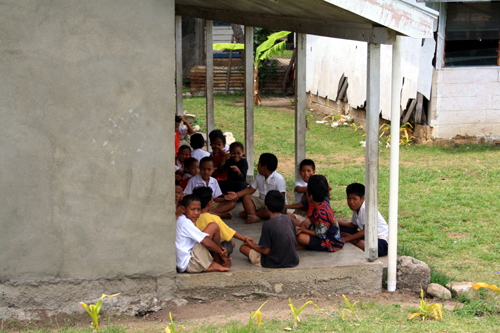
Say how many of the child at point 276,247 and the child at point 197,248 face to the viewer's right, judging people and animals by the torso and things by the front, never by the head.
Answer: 1

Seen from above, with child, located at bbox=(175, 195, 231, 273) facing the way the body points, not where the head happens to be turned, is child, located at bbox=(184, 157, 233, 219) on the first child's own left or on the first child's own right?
on the first child's own left

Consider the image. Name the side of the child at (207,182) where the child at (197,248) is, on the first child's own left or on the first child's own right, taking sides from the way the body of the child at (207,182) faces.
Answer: on the first child's own right

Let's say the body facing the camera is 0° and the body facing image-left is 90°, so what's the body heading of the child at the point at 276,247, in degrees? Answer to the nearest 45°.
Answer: approximately 135°

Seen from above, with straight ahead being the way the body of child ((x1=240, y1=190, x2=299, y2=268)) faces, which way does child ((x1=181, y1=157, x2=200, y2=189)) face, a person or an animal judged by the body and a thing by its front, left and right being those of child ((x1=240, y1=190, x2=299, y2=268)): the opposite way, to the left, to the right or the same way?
the opposite way

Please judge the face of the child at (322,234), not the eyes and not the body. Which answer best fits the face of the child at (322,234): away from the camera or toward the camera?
away from the camera

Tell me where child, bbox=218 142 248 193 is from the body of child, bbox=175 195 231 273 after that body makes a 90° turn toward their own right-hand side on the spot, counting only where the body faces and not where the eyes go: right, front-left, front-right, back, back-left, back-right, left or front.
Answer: back

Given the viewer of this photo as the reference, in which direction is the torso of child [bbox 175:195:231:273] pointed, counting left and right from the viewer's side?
facing to the right of the viewer

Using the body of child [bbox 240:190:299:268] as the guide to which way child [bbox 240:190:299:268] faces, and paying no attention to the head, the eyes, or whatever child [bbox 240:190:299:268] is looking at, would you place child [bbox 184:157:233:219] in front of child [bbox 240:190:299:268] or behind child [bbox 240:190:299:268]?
in front

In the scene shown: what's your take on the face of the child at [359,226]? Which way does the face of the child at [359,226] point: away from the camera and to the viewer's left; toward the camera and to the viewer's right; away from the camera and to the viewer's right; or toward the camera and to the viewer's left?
toward the camera and to the viewer's left

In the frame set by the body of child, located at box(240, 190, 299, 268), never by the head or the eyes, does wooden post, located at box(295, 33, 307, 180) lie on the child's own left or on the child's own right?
on the child's own right

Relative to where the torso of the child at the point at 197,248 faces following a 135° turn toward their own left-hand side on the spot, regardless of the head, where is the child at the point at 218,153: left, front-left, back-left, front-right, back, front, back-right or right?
front-right

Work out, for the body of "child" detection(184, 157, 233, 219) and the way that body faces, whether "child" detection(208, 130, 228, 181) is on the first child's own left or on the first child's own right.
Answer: on the first child's own left

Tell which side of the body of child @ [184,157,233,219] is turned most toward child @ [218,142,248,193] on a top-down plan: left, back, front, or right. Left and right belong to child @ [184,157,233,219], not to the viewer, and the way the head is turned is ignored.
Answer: left

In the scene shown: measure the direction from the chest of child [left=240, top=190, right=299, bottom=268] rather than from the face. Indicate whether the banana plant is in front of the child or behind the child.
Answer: in front

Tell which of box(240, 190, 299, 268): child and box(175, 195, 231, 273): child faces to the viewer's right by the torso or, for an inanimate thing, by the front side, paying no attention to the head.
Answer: box(175, 195, 231, 273): child

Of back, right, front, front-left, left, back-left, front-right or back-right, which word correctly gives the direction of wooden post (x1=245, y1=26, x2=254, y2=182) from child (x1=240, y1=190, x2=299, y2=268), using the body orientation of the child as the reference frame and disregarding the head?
front-right
